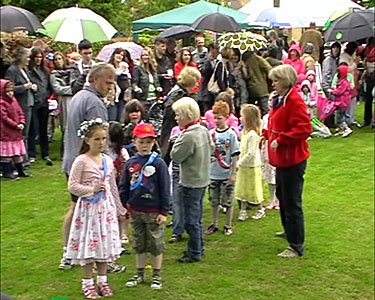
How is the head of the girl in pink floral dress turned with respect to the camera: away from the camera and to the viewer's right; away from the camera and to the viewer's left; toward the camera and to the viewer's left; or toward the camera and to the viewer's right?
toward the camera and to the viewer's right

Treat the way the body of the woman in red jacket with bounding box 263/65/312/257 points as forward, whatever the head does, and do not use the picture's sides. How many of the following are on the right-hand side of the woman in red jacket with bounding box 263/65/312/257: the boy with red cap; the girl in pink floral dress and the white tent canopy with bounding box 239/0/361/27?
1

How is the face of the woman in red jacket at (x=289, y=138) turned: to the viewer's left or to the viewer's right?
to the viewer's left

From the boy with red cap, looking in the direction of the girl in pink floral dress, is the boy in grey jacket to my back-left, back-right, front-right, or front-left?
back-right

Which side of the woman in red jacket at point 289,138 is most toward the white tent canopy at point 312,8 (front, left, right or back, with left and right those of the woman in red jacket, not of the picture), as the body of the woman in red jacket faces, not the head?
right

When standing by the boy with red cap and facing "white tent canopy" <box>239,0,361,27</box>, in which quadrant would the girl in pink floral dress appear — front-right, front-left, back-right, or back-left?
back-left

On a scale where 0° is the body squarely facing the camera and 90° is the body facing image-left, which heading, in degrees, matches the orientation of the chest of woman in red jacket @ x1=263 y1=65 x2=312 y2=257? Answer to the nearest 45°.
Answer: approximately 90°

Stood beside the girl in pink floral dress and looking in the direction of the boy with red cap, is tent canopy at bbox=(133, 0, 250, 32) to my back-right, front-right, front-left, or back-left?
front-left

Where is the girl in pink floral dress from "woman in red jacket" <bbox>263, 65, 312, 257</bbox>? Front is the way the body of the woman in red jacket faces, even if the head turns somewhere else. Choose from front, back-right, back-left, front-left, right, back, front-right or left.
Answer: front-left

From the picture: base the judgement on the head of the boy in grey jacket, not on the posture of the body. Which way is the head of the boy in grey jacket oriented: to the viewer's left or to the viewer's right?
to the viewer's left

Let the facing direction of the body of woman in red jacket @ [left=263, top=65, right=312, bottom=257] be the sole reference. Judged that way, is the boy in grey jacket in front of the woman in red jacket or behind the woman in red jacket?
in front
